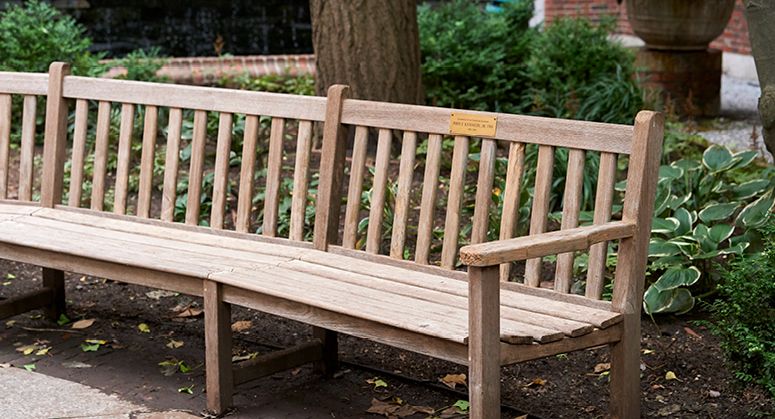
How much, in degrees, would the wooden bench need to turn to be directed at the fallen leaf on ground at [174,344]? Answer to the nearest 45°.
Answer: approximately 90° to its right

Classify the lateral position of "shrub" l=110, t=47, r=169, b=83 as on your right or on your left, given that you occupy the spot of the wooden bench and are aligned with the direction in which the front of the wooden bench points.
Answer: on your right

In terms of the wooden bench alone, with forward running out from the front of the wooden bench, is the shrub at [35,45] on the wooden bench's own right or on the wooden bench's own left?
on the wooden bench's own right

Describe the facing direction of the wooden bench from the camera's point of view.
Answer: facing the viewer and to the left of the viewer

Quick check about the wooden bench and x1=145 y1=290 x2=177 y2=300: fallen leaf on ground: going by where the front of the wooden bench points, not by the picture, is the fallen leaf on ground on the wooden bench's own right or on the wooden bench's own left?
on the wooden bench's own right

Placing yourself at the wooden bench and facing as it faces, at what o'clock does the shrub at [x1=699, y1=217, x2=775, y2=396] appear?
The shrub is roughly at 8 o'clock from the wooden bench.

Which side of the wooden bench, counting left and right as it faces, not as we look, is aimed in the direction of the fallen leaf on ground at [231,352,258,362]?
right

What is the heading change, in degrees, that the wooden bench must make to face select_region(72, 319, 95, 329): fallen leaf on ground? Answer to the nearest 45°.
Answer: approximately 90° to its right
